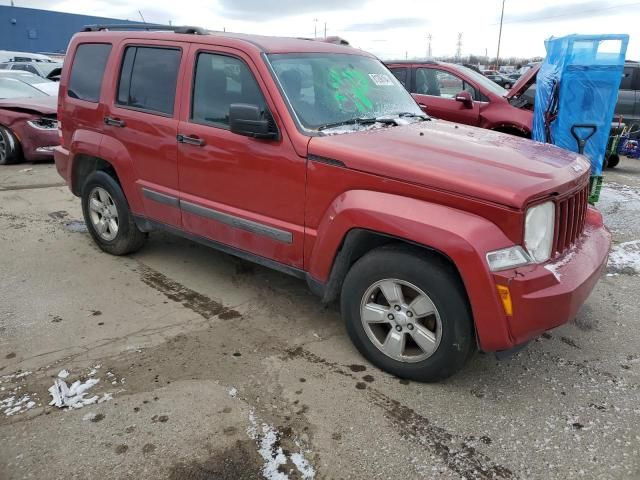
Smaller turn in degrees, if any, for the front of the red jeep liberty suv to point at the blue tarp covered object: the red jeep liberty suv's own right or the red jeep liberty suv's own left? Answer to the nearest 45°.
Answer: approximately 90° to the red jeep liberty suv's own left

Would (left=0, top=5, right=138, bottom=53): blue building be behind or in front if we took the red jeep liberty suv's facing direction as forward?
behind

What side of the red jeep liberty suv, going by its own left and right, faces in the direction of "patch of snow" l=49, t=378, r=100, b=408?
right

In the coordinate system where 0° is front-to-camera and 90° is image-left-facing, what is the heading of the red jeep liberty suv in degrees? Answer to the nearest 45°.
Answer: approximately 315°

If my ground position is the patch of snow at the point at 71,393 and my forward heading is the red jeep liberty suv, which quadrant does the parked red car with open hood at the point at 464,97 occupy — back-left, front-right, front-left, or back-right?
front-left

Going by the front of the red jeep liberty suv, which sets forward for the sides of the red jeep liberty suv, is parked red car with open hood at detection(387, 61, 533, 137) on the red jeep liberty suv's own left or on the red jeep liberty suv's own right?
on the red jeep liberty suv's own left
